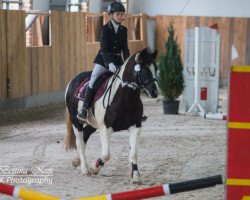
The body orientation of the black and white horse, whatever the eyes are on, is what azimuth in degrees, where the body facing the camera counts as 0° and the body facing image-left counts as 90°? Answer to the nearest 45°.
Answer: approximately 315°

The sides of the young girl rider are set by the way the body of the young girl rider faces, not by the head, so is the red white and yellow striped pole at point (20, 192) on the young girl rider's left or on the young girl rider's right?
on the young girl rider's right
